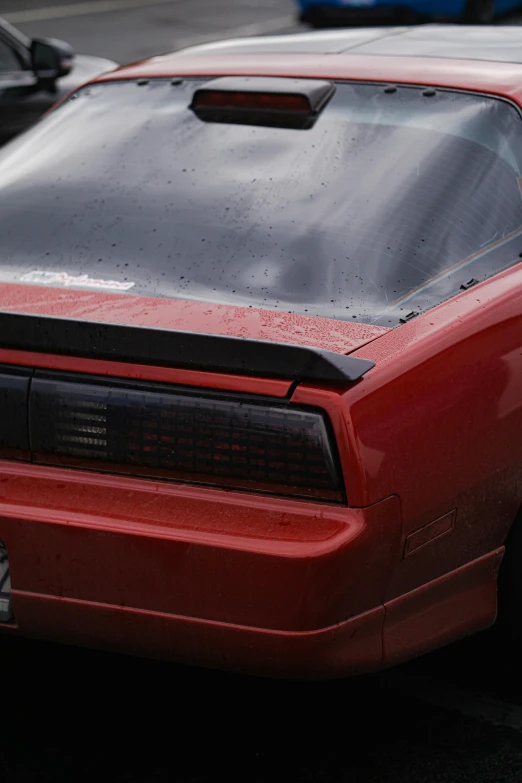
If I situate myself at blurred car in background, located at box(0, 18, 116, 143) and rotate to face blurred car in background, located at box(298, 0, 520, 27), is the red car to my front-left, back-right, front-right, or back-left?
back-right

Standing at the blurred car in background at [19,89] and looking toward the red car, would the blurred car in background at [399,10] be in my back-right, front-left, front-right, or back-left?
back-left

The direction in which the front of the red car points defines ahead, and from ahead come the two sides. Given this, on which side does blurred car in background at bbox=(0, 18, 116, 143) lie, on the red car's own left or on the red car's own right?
on the red car's own left

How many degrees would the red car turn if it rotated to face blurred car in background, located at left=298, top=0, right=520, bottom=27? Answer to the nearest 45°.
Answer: approximately 45° to its left

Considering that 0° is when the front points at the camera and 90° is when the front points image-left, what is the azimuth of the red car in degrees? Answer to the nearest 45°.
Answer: approximately 225°
